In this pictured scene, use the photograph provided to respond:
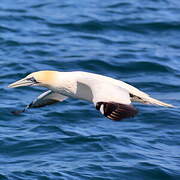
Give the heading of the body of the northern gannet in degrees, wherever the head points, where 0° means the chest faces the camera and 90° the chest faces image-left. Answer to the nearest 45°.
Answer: approximately 90°
